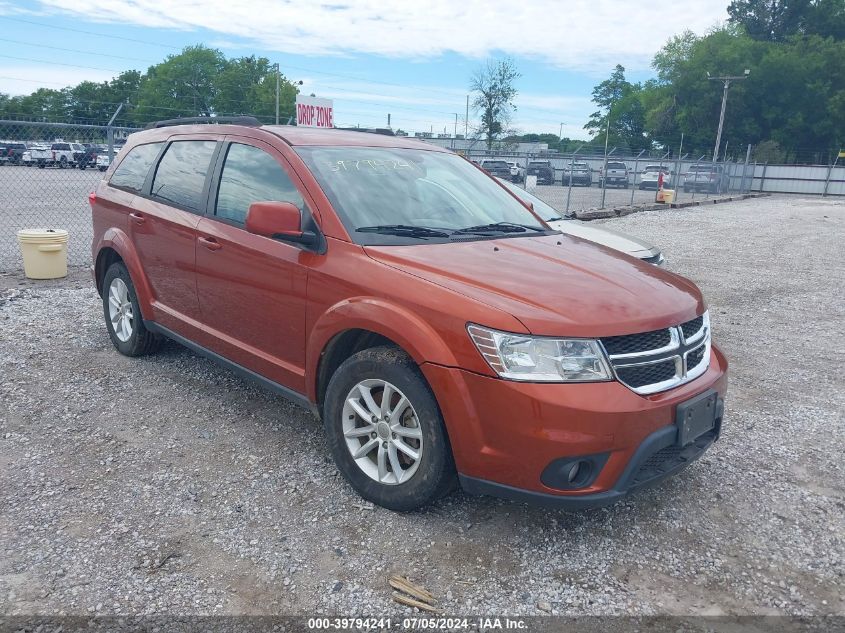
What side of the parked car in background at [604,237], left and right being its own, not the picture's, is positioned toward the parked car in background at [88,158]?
back

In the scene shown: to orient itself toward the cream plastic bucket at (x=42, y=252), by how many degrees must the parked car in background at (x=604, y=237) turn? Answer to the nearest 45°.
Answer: approximately 135° to its right

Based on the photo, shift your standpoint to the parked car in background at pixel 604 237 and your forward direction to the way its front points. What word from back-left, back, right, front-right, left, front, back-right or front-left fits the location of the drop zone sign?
back

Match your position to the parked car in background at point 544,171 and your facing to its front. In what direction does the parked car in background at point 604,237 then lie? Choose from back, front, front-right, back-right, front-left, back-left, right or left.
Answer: front

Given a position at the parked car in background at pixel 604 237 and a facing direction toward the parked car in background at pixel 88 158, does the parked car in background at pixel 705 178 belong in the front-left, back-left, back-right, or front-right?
front-right

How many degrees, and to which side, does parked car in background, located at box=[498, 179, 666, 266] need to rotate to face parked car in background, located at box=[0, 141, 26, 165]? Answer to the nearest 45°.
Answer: approximately 180°

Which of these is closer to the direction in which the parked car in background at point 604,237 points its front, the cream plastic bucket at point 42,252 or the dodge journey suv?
the dodge journey suv

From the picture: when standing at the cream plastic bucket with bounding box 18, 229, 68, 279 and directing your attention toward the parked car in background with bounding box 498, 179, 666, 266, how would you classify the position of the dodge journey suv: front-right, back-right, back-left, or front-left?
front-right

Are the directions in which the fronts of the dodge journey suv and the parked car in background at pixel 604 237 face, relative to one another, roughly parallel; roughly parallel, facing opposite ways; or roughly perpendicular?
roughly parallel

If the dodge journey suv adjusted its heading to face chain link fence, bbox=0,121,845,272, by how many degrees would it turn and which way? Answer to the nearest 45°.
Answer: approximately 180°

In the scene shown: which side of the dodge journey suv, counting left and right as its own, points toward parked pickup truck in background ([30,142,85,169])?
back

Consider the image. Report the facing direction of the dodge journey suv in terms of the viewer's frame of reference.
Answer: facing the viewer and to the right of the viewer

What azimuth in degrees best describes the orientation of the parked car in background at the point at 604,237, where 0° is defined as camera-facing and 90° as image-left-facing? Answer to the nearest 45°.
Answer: approximately 315°

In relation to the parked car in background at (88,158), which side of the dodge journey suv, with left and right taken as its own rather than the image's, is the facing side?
back
